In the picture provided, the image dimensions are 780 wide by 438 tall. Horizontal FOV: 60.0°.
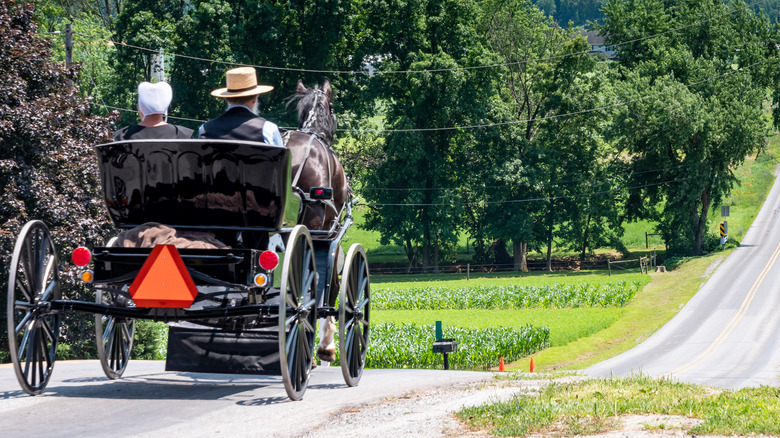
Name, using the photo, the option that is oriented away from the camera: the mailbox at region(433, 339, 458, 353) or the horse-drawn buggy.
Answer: the horse-drawn buggy

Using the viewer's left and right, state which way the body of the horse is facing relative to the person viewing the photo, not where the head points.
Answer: facing away from the viewer

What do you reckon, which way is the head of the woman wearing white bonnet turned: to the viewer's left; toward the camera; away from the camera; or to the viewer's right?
away from the camera

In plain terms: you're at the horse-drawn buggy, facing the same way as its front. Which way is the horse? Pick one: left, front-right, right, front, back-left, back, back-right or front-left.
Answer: front-right

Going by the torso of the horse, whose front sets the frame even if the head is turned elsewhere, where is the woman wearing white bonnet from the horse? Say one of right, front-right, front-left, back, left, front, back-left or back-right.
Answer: back-left

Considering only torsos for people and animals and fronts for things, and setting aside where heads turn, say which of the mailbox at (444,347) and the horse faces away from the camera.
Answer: the horse

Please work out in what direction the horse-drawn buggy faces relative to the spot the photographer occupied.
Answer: facing away from the viewer

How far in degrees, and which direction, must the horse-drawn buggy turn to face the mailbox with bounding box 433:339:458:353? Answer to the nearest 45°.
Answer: approximately 45° to its right

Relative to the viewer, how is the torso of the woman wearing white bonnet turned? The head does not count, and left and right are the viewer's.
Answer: facing away from the viewer

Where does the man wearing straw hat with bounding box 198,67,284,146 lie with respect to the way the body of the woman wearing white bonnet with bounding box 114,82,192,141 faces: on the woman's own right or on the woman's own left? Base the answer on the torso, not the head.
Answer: on the woman's own right

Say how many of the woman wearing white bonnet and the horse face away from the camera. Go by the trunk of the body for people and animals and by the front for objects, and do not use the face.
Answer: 2
